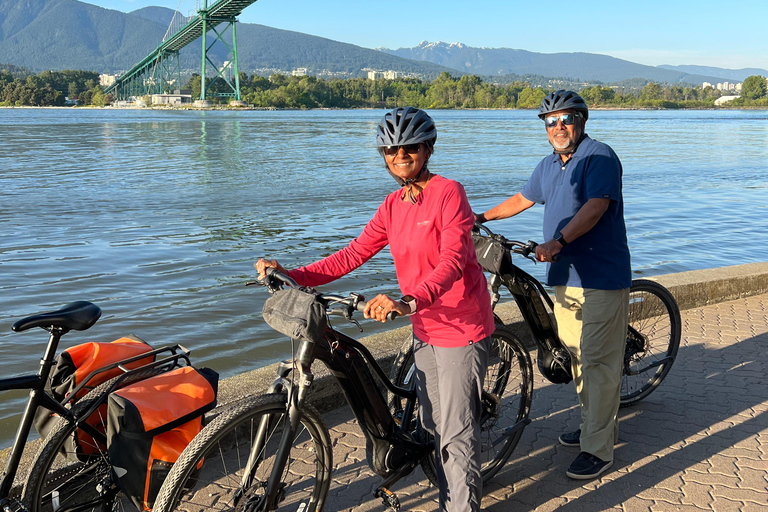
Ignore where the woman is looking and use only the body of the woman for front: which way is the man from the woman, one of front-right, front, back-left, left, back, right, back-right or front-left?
back

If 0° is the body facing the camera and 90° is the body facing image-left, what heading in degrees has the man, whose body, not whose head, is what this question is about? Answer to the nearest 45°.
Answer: approximately 45°

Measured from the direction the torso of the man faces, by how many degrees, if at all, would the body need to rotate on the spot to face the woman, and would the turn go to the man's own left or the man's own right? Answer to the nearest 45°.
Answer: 0° — they already face them

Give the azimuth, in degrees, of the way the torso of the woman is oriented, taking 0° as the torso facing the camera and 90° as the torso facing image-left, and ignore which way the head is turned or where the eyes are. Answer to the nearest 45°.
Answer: approximately 45°

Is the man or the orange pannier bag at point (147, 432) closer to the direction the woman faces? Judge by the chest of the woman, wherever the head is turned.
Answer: the orange pannier bag
